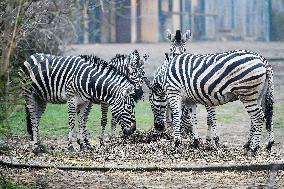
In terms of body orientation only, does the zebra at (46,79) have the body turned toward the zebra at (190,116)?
yes

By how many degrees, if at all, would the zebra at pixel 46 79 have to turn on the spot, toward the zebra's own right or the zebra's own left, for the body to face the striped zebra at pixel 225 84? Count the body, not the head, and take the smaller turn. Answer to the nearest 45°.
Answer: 0° — it already faces it

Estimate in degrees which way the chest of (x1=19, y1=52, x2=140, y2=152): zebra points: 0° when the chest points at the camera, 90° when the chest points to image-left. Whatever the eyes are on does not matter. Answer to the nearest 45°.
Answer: approximately 270°

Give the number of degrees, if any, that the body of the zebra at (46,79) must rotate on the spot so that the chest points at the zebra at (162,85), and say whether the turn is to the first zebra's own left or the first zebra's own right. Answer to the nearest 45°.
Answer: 0° — it already faces it
